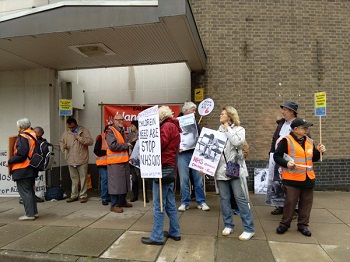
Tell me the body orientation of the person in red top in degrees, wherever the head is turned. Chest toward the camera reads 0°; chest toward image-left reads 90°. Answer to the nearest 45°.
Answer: approximately 90°

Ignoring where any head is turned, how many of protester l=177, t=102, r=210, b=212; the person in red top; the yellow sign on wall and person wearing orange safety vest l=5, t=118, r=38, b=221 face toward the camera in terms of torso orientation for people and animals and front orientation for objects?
2

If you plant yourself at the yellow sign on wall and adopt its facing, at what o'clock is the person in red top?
The person in red top is roughly at 12 o'clock from the yellow sign on wall.

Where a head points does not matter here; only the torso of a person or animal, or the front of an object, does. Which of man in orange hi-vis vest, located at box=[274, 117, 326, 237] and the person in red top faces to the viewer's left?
the person in red top
